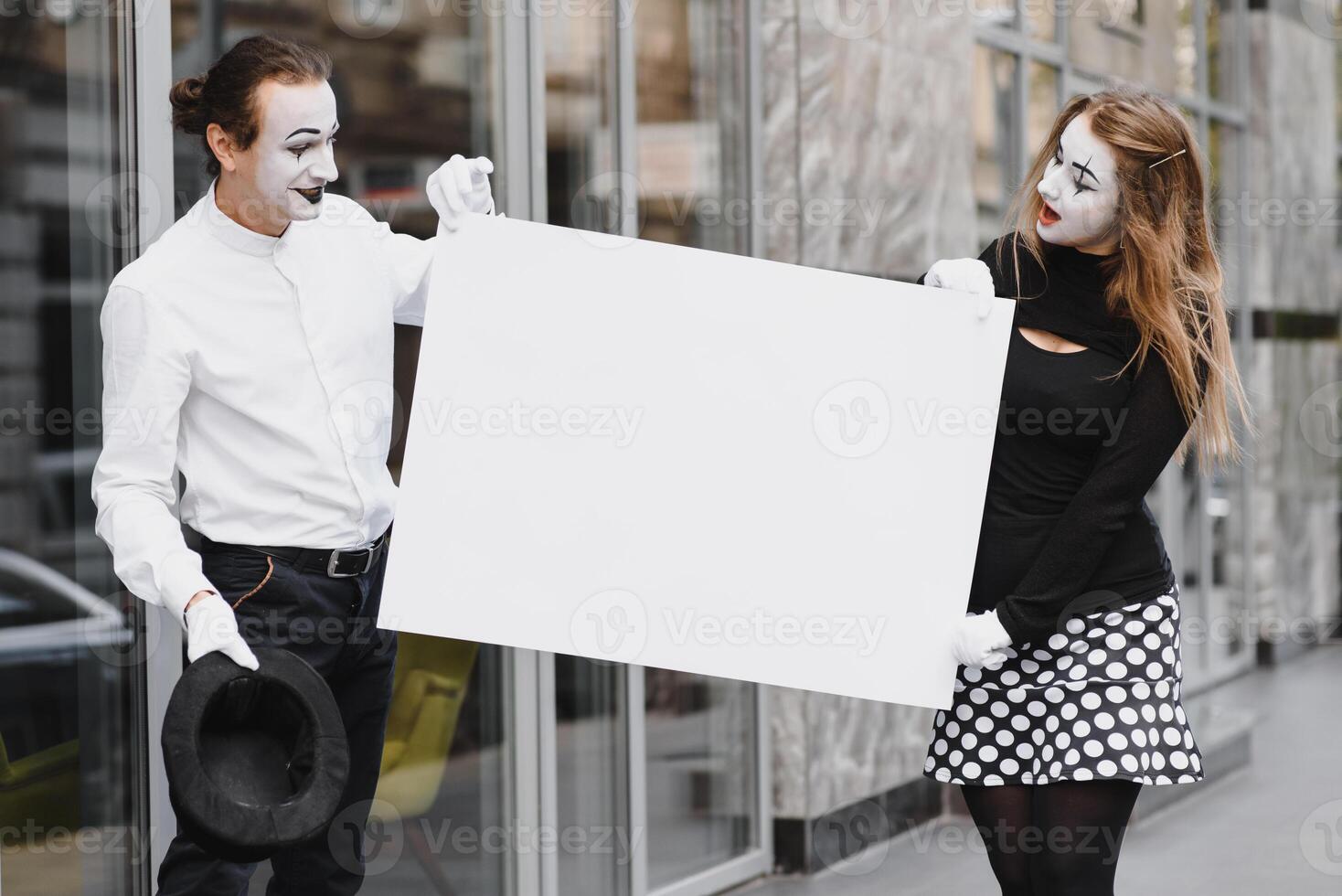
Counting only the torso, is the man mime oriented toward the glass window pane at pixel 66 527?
no

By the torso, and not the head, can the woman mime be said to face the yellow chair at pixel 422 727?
no

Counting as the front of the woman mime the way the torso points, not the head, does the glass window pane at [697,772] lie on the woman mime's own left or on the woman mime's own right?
on the woman mime's own right

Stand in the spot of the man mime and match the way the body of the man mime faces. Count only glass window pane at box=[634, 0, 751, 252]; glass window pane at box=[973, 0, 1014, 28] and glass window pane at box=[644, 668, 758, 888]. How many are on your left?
3

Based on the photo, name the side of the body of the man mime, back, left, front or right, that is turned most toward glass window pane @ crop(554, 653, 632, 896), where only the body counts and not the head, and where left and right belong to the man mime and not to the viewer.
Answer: left

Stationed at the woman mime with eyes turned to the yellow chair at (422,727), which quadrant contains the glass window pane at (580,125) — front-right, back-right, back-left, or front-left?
front-right

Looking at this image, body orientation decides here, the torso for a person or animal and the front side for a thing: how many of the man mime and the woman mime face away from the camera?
0

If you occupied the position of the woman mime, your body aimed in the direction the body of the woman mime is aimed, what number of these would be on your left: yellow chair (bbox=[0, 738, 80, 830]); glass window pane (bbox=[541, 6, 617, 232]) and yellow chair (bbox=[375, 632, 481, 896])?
0

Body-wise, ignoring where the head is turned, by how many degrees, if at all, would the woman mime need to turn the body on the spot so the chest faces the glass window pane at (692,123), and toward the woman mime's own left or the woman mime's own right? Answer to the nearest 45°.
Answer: approximately 90° to the woman mime's own right

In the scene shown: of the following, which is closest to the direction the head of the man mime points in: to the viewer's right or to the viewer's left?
to the viewer's right

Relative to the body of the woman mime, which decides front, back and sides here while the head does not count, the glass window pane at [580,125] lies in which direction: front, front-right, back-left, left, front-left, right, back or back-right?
right

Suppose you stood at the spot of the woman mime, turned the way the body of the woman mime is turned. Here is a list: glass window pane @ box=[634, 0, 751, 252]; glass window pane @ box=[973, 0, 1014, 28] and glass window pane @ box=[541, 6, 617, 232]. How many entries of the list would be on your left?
0

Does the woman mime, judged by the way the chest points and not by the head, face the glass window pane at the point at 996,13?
no

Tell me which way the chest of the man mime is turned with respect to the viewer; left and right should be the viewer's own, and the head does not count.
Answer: facing the viewer and to the right of the viewer

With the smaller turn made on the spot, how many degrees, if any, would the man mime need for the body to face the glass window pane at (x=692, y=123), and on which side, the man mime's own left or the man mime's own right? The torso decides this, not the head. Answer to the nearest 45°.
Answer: approximately 90° to the man mime's own left

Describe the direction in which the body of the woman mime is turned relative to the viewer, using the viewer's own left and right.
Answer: facing the viewer and to the left of the viewer
